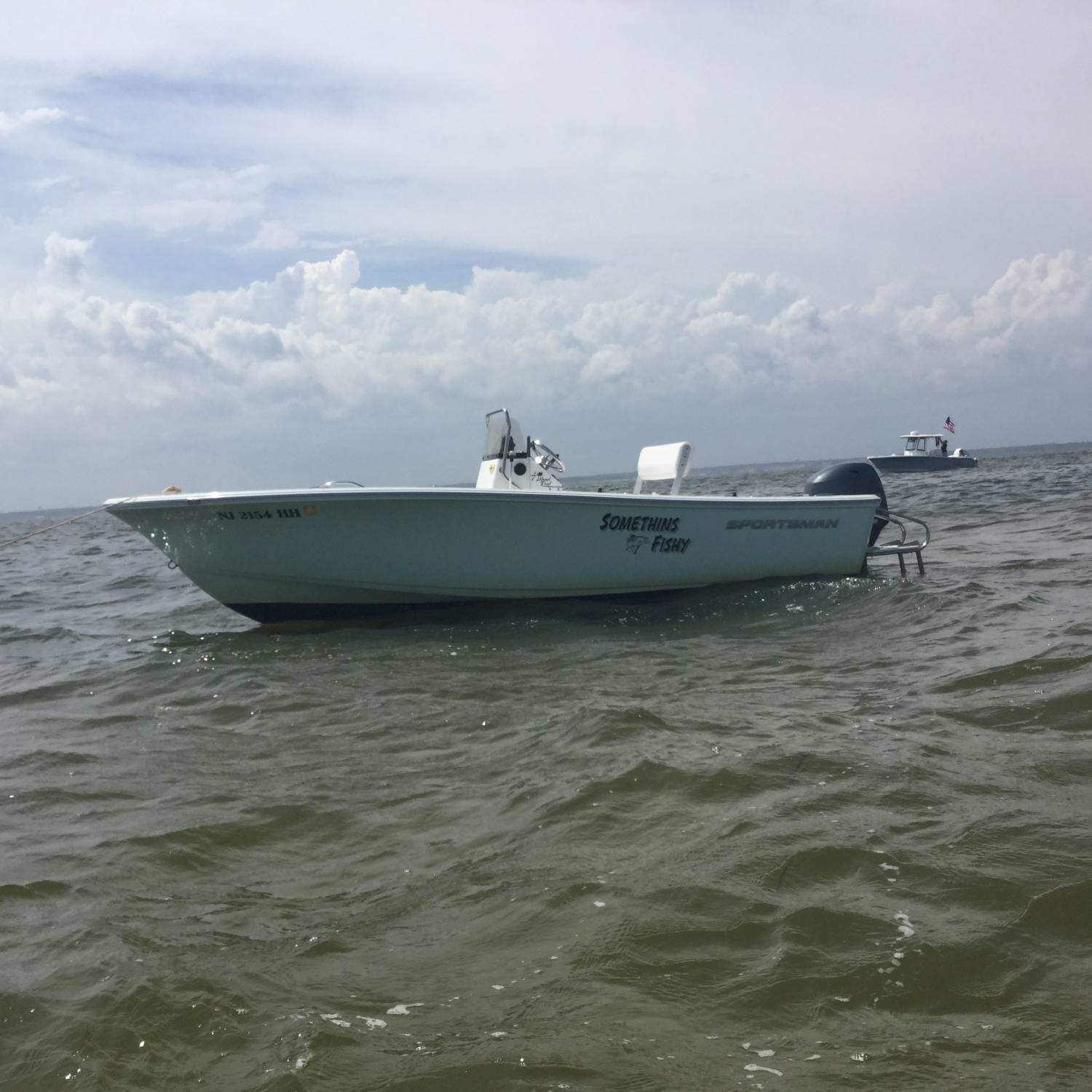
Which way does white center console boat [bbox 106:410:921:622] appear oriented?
to the viewer's left

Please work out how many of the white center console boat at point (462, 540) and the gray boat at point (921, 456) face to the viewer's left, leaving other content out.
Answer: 2

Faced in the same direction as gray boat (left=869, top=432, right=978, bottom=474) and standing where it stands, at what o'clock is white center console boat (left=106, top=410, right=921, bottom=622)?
The white center console boat is roughly at 9 o'clock from the gray boat.

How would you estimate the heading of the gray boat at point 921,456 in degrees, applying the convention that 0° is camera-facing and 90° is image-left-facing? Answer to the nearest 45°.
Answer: approximately 90°
